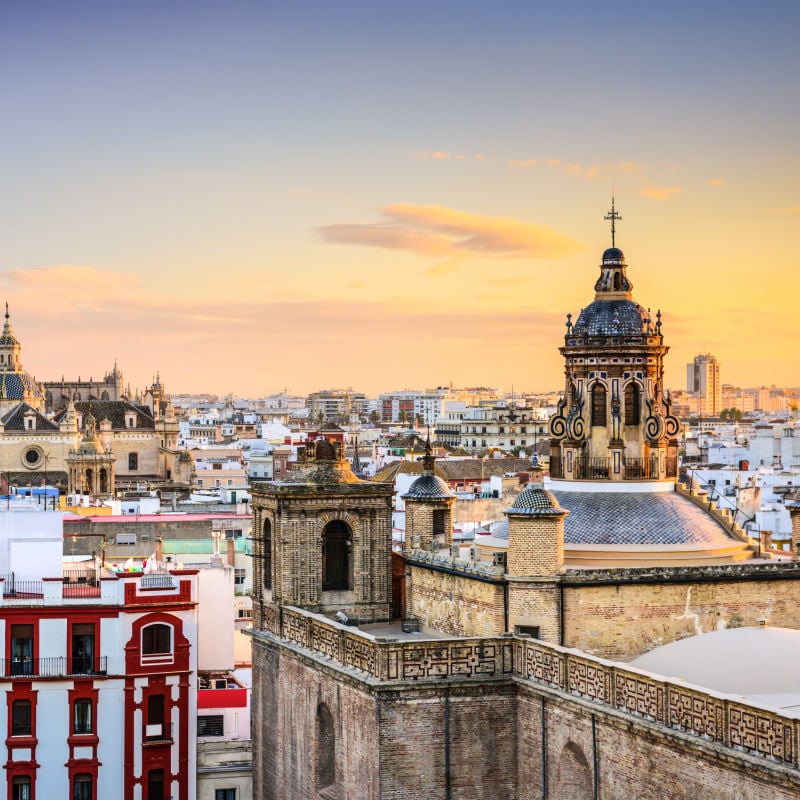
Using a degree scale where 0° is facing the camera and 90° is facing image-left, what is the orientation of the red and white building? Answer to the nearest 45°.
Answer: approximately 0°
